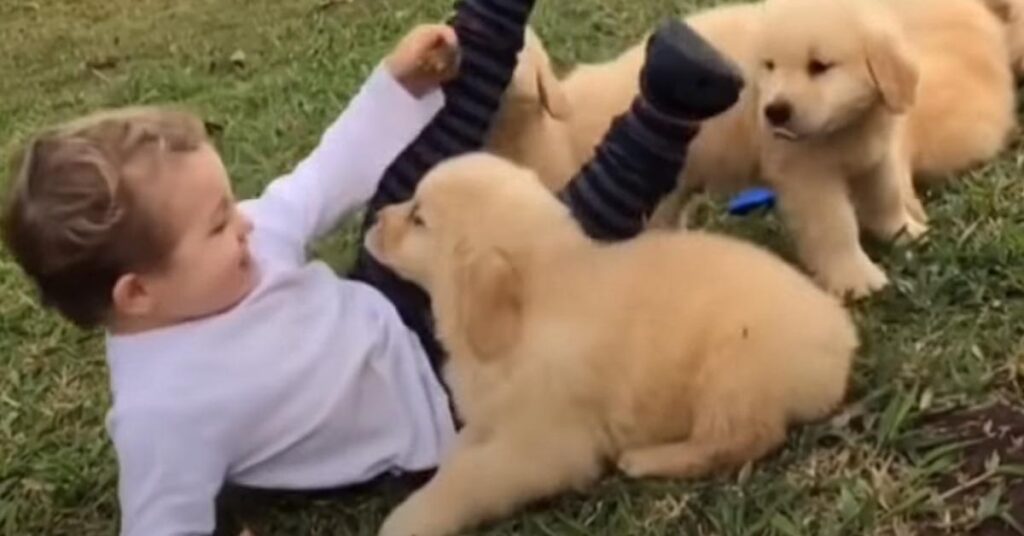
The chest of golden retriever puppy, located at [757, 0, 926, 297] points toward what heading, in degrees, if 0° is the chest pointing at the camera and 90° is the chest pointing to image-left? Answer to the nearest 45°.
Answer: approximately 45°

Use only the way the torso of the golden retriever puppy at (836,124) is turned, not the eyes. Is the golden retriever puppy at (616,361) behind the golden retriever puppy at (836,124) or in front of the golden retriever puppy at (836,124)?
in front

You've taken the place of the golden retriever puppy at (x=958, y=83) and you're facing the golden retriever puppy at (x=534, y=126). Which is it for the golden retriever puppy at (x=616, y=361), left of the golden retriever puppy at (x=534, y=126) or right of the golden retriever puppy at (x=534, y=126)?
left

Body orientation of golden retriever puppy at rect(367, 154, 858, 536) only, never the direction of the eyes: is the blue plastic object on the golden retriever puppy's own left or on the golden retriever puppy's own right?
on the golden retriever puppy's own right

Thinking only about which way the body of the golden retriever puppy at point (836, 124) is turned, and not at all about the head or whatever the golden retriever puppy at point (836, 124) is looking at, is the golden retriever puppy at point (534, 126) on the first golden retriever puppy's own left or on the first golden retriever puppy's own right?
on the first golden retriever puppy's own right

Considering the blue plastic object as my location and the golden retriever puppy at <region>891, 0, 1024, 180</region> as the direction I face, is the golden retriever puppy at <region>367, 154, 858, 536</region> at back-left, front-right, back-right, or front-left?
back-right

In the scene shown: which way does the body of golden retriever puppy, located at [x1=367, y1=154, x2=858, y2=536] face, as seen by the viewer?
to the viewer's left
